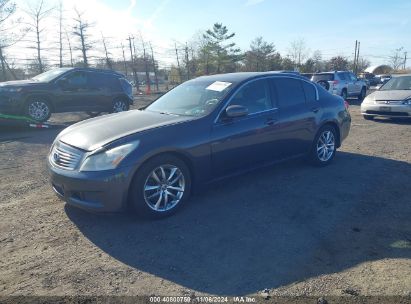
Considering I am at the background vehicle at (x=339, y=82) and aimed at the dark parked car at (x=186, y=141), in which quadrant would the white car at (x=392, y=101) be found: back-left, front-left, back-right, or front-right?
front-left

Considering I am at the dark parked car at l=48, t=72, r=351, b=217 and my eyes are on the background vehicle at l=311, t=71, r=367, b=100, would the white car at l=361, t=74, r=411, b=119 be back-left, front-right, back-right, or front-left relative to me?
front-right

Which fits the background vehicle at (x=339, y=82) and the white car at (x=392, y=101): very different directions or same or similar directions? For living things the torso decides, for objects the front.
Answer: very different directions

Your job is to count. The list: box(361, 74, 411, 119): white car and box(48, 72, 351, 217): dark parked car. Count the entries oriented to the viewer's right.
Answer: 0

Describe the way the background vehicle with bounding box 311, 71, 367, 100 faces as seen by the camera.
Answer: facing away from the viewer and to the right of the viewer

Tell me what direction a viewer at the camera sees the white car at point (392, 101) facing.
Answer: facing the viewer and to the left of the viewer

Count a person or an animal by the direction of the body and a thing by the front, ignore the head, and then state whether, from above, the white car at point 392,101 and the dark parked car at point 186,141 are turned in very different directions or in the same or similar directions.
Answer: same or similar directions

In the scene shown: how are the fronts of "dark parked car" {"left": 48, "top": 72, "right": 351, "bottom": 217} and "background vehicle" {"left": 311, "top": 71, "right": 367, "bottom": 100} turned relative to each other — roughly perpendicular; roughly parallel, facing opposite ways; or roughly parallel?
roughly parallel, facing opposite ways

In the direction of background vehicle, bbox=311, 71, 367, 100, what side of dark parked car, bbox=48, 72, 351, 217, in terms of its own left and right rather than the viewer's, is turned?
back

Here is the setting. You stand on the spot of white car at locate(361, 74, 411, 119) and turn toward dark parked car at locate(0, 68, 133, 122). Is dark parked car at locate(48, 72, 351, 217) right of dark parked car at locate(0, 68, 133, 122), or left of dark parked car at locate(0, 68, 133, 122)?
left

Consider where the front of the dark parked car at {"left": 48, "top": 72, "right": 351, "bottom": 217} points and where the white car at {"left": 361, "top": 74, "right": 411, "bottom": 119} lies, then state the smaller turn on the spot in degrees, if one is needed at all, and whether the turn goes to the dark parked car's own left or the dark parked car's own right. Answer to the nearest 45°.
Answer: approximately 180°

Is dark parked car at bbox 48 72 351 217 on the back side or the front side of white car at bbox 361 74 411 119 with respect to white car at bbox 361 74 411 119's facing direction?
on the front side

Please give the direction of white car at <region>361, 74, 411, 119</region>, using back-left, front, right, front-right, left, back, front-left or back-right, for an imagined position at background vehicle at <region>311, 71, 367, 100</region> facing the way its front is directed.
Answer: back-right

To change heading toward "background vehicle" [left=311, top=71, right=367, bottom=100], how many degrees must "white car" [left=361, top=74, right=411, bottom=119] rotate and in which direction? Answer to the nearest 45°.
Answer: approximately 135° to its right

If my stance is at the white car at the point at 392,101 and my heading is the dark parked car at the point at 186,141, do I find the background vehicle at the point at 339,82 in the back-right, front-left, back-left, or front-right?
back-right
